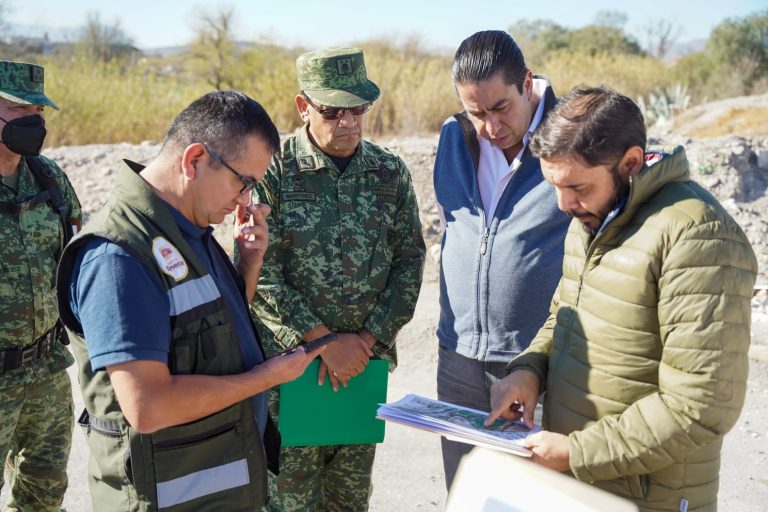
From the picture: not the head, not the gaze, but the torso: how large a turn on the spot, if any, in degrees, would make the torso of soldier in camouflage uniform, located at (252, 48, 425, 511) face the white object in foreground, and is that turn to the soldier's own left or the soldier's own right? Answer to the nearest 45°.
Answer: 0° — they already face it

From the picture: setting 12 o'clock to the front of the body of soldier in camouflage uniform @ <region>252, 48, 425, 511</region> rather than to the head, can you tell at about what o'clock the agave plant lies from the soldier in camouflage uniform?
The agave plant is roughly at 7 o'clock from the soldier in camouflage uniform.

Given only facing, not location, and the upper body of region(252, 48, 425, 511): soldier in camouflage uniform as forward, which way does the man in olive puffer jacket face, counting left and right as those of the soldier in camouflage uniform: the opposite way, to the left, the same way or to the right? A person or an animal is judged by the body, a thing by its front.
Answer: to the right

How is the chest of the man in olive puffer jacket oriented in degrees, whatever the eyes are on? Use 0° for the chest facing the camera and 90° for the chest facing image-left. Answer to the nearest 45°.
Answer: approximately 45°

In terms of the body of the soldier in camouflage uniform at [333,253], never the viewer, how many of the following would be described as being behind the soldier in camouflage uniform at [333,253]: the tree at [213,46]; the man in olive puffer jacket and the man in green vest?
1

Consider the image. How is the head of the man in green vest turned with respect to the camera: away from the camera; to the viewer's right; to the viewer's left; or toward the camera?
to the viewer's right

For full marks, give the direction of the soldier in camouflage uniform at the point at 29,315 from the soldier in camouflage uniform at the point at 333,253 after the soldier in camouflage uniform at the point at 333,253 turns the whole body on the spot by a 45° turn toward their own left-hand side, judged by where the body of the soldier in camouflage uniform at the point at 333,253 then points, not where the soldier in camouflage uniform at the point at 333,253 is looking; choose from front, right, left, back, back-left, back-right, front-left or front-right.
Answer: back-right

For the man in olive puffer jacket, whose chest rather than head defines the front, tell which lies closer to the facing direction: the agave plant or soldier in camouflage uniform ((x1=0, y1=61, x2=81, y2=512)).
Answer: the soldier in camouflage uniform

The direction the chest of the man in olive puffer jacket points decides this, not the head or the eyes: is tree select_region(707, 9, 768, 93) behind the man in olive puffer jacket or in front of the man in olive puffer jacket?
behind

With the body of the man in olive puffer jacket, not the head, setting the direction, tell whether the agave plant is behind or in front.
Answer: behind

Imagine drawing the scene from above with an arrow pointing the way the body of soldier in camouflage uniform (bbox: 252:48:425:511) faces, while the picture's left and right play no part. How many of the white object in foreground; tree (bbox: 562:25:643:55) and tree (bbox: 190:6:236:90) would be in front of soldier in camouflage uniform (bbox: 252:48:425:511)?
1

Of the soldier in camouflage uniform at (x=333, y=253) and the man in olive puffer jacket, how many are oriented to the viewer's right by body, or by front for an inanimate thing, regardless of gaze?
0

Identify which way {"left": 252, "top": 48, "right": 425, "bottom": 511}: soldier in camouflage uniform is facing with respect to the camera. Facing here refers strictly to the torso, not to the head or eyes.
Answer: toward the camera

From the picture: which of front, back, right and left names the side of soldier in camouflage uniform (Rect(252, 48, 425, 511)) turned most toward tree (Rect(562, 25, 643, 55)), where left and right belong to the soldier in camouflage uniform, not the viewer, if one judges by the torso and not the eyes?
back

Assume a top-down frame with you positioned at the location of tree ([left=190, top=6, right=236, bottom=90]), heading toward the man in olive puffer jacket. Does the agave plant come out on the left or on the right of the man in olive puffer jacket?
left

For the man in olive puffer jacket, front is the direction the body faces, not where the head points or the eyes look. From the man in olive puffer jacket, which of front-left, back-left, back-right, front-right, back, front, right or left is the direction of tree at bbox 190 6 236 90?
right

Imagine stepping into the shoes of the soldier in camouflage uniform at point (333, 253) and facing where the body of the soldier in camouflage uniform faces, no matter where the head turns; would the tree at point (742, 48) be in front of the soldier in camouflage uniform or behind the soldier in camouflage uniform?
behind
